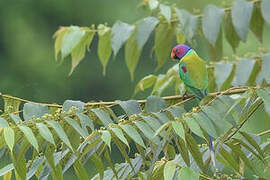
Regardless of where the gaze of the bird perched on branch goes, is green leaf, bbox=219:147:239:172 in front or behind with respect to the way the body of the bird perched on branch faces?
behind

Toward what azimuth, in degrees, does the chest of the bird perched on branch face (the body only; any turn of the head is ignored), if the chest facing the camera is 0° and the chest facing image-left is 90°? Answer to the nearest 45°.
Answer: approximately 135°

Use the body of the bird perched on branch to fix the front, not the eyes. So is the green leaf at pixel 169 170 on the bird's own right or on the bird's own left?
on the bird's own left

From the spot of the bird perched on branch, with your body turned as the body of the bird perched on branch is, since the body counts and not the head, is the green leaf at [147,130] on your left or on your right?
on your left
